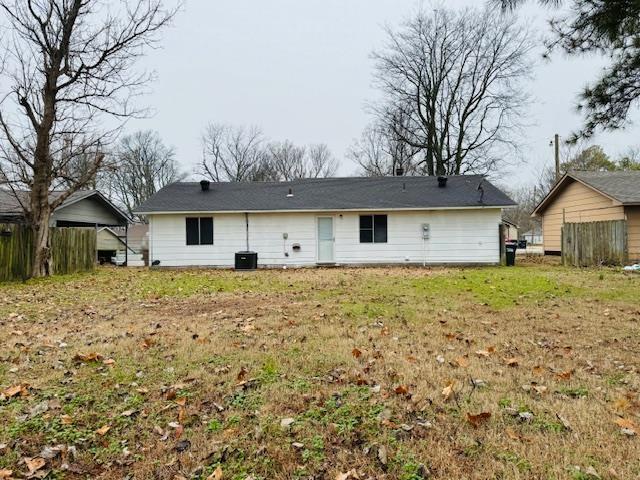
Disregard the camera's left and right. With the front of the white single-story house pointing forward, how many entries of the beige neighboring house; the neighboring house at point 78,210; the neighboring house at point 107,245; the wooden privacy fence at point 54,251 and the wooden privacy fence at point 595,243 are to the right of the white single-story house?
2

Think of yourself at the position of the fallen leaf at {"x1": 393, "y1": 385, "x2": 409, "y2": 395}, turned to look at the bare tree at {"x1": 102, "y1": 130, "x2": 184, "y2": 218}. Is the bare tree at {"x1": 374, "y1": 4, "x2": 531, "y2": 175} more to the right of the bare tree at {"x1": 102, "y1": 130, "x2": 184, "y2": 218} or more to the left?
right

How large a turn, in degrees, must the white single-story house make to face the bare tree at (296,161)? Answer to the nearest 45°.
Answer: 0° — it already faces it

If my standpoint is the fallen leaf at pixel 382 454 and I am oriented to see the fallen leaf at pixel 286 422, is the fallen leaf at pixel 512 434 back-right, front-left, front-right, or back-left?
back-right

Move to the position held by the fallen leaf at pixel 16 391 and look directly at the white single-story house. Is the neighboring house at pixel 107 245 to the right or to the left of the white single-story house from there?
left

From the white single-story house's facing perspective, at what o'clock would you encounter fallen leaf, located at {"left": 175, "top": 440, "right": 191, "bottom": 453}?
The fallen leaf is roughly at 6 o'clock from the white single-story house.

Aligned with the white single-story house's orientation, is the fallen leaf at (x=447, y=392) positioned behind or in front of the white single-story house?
behind

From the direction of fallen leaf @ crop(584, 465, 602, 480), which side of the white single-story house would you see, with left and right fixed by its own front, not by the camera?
back

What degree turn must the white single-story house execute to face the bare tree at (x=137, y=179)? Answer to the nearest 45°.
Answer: approximately 45° to its left

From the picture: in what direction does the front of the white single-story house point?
away from the camera

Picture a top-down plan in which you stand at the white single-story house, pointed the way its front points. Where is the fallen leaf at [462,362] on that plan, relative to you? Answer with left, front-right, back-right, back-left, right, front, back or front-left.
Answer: back
